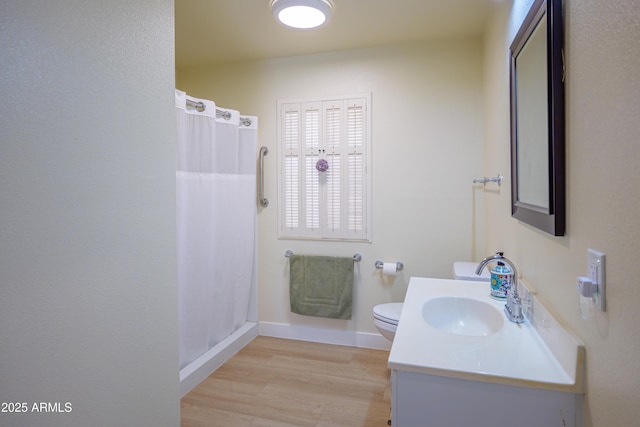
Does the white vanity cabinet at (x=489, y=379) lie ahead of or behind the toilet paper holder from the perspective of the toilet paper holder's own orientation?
ahead

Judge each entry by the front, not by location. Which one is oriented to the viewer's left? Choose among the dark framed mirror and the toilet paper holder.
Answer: the dark framed mirror

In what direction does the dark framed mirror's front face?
to the viewer's left

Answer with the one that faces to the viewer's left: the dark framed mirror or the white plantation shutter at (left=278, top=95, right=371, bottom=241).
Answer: the dark framed mirror

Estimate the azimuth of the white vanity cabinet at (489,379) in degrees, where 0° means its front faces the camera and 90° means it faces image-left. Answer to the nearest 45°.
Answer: approximately 90°

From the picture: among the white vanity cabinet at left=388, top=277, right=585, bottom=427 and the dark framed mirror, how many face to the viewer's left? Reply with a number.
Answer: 2
